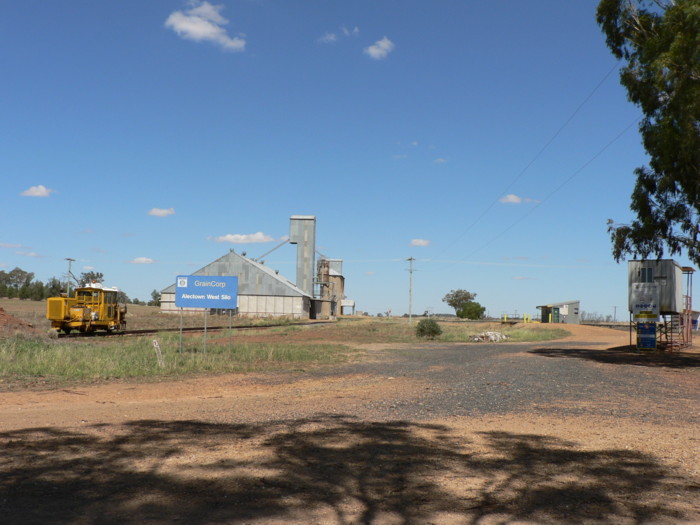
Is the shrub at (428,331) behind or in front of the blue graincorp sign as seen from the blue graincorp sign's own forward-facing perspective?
behind

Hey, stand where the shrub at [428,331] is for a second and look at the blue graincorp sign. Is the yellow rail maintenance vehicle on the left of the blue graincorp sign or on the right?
right

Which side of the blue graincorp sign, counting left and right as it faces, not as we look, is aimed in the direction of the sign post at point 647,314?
left

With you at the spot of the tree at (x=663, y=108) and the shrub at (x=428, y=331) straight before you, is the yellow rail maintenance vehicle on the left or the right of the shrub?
left

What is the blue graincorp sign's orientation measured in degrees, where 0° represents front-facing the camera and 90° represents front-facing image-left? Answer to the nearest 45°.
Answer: approximately 0°

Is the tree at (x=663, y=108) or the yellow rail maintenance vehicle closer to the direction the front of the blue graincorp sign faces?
the tree

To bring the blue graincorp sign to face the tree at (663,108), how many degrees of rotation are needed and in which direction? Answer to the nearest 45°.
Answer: approximately 90° to its left

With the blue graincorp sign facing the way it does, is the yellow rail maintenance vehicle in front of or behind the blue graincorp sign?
behind
